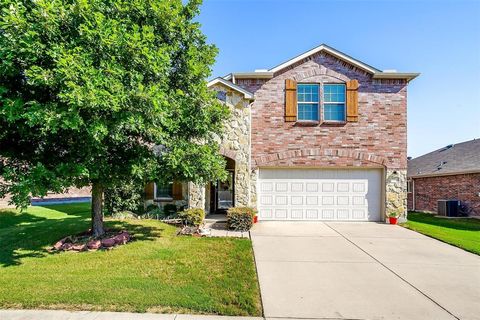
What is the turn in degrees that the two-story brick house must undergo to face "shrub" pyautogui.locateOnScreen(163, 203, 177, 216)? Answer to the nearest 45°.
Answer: approximately 90° to its right

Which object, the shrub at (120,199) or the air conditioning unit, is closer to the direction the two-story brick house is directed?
the shrub

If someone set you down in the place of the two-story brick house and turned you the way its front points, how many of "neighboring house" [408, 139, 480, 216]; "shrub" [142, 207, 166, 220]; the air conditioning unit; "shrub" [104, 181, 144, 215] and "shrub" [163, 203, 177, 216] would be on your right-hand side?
3

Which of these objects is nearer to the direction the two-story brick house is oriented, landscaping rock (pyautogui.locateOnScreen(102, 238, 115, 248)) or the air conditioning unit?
the landscaping rock

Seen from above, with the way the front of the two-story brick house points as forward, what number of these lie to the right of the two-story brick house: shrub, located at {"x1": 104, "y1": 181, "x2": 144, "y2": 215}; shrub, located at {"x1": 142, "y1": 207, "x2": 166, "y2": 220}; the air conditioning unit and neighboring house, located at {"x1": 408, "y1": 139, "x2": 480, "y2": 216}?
2

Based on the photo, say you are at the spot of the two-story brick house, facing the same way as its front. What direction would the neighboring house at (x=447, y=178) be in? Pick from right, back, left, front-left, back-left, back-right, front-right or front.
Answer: back-left

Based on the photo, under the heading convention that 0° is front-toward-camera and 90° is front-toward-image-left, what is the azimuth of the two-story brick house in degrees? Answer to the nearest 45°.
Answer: approximately 0°

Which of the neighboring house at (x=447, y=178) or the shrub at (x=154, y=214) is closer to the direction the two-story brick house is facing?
the shrub

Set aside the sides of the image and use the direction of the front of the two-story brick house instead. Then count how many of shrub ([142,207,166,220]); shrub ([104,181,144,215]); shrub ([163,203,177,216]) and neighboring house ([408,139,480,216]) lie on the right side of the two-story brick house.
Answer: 3

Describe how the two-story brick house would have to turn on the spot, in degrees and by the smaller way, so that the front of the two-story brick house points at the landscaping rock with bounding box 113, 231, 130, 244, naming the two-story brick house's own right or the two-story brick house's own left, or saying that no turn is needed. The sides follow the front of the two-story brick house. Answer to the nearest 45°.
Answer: approximately 45° to the two-story brick house's own right

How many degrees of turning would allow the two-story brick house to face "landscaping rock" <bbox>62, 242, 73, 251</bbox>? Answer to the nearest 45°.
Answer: approximately 45° to its right

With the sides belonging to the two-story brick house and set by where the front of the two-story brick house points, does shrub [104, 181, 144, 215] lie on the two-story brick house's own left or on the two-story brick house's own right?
on the two-story brick house's own right

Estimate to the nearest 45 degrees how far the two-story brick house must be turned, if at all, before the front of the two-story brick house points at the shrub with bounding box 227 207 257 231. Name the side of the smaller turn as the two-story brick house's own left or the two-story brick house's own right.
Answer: approximately 45° to the two-story brick house's own right

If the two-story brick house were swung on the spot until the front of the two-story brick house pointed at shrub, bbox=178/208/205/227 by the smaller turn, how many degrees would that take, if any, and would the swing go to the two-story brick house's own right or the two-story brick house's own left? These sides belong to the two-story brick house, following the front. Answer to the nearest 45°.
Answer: approximately 45° to the two-story brick house's own right

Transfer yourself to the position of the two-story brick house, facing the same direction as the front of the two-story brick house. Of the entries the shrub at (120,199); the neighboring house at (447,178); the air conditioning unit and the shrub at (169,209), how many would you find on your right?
2
